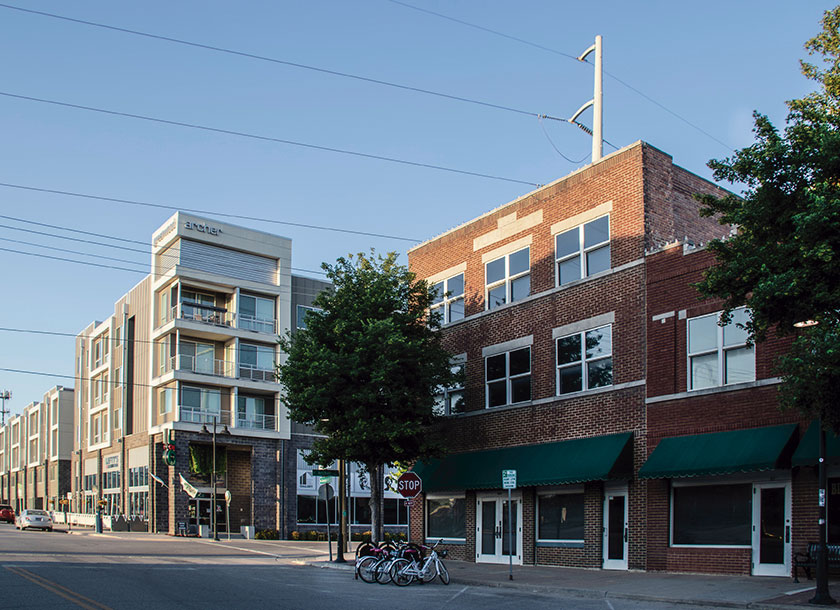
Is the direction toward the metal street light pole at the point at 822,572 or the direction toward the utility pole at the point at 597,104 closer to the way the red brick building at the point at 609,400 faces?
the metal street light pole

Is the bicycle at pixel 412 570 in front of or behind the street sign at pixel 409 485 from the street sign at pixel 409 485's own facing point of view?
in front

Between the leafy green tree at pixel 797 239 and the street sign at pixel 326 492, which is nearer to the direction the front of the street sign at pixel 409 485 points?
the leafy green tree

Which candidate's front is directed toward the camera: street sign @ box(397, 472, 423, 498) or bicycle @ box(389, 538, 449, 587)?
the street sign

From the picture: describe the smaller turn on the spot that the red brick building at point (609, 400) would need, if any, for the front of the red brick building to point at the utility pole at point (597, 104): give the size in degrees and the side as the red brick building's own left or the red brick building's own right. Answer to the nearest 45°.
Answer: approximately 135° to the red brick building's own right

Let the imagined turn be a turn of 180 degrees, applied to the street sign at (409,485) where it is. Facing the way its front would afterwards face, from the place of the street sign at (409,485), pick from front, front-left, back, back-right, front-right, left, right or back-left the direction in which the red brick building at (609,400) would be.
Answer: right

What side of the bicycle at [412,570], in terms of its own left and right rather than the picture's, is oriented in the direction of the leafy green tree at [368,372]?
left

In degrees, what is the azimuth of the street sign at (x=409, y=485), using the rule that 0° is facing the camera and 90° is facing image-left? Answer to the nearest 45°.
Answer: approximately 0°

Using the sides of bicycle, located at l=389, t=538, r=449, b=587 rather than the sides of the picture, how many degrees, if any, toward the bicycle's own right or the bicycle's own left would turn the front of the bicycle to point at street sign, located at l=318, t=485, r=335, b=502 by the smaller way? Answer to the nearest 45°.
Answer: approximately 90° to the bicycle's own left

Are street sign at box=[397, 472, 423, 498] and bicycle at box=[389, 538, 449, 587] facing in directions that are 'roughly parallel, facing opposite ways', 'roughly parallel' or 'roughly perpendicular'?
roughly perpendicular

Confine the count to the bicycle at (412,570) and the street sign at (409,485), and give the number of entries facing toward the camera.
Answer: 1

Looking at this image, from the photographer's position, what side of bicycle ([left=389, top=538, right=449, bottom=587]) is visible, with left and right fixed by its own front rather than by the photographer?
right

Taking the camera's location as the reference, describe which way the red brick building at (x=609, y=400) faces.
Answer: facing the viewer and to the left of the viewer
